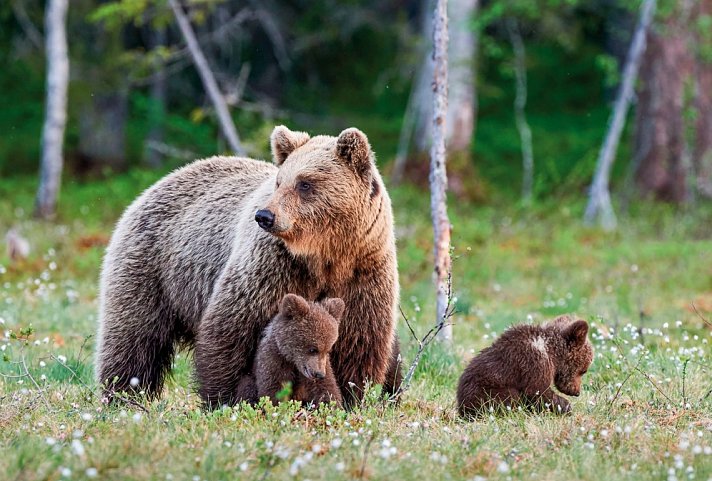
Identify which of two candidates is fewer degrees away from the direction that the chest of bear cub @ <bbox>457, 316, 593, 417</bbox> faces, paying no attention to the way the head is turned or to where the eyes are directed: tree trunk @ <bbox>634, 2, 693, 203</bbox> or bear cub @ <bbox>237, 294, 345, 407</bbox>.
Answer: the tree trunk

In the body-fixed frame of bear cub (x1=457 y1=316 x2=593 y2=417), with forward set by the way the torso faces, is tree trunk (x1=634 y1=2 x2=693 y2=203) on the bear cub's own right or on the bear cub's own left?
on the bear cub's own left

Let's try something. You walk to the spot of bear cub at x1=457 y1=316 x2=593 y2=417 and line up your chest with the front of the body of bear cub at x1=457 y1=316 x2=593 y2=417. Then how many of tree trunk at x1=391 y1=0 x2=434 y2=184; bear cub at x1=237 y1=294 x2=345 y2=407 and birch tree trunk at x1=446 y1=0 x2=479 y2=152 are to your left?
2

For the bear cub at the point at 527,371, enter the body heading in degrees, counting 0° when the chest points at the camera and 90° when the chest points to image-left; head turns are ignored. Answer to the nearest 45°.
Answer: approximately 270°

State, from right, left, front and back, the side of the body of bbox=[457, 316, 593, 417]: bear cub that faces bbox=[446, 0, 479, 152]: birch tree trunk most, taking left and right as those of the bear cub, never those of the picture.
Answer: left

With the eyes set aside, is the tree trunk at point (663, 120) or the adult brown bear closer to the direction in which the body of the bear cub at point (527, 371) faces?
the tree trunk

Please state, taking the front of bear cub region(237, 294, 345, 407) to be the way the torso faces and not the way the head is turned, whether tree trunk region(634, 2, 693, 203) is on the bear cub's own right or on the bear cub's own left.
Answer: on the bear cub's own left

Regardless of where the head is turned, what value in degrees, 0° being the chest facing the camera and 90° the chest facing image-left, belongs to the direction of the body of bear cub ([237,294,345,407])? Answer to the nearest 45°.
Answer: approximately 315°

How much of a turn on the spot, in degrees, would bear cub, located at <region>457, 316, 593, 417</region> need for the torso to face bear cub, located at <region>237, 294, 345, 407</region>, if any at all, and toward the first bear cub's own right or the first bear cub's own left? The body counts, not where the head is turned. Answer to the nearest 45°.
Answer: approximately 135° to the first bear cub's own right

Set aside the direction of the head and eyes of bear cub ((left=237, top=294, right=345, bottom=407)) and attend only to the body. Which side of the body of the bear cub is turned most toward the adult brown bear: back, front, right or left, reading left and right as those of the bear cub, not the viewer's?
back
